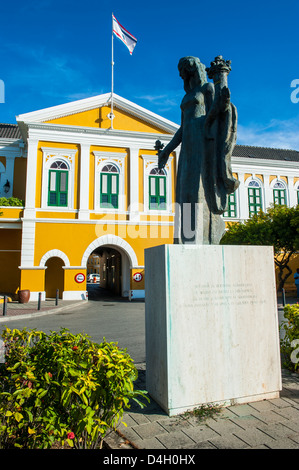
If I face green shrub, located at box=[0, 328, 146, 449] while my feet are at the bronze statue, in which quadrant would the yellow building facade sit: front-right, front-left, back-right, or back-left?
back-right

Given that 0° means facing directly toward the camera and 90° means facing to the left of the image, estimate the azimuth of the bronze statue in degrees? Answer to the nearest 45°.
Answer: approximately 45°

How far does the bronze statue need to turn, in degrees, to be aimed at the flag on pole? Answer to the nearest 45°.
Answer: approximately 135° to its right

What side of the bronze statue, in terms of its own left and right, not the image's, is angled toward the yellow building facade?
right

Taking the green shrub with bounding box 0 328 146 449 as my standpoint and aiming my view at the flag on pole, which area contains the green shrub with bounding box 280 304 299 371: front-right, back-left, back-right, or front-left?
front-right
